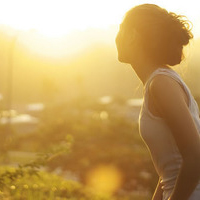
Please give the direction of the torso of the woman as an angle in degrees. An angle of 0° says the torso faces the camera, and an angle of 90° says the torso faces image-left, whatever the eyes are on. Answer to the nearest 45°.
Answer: approximately 90°
